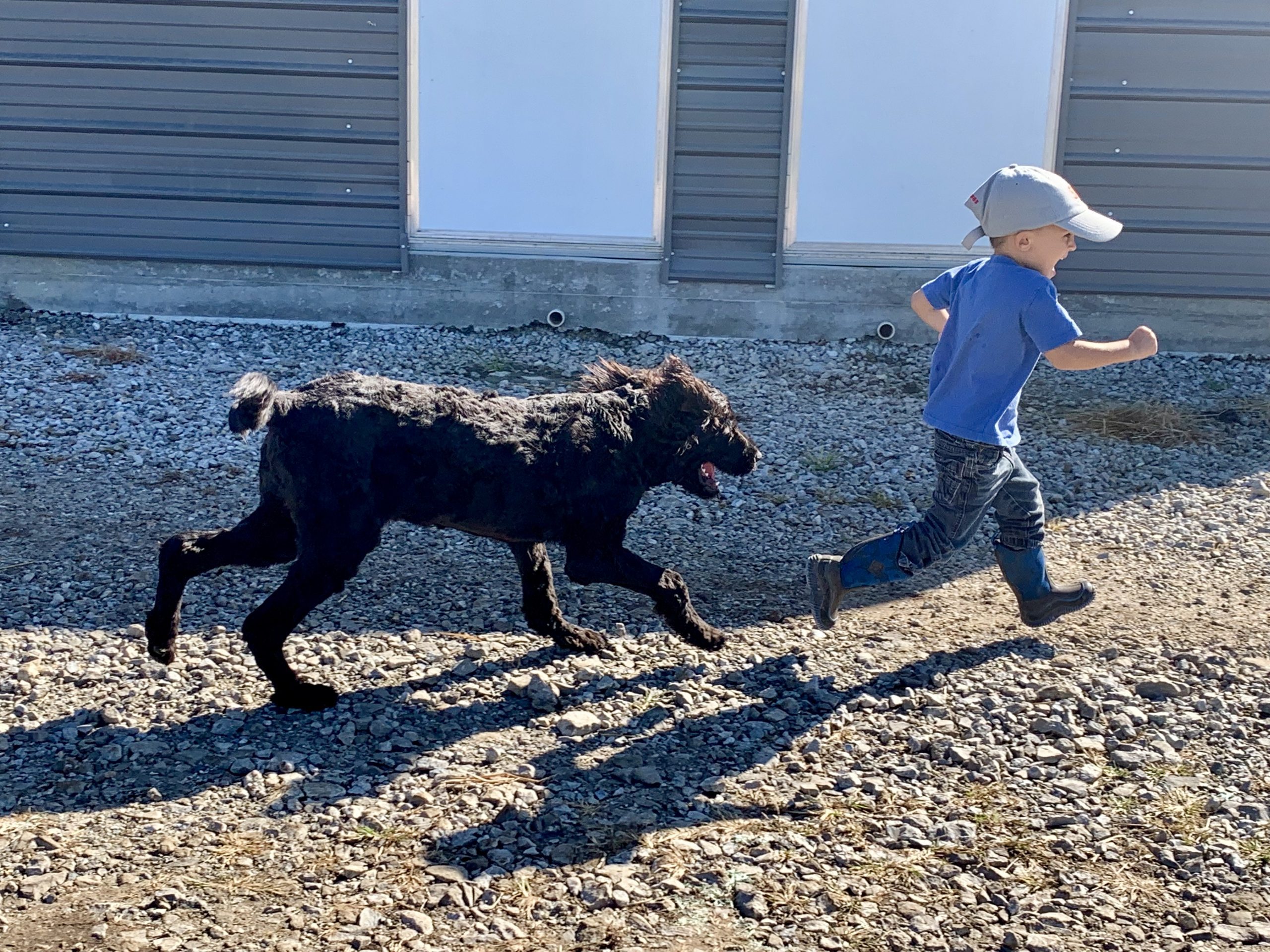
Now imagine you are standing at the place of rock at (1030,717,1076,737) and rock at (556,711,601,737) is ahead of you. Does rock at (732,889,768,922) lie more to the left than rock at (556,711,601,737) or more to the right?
left

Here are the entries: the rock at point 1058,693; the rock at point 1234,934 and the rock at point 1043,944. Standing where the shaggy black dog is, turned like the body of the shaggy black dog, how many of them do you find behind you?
0

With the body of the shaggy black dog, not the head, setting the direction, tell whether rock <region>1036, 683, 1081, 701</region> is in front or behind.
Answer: in front

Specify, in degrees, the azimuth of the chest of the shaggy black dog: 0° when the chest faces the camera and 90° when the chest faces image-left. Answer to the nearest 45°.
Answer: approximately 270°

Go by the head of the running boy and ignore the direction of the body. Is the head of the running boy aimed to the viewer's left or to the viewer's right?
to the viewer's right

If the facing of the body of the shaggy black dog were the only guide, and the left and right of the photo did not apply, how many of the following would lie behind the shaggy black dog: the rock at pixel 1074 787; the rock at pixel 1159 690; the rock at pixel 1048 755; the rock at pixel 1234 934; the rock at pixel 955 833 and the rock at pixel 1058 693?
0

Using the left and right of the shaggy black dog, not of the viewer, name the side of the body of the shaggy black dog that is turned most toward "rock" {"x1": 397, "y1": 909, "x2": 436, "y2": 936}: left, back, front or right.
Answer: right

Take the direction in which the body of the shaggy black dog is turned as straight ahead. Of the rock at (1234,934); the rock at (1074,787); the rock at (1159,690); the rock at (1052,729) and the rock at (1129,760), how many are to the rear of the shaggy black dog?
0

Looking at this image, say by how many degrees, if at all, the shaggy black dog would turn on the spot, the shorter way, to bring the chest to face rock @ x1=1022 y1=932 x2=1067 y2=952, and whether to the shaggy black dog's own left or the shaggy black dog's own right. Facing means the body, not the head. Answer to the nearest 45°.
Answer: approximately 45° to the shaggy black dog's own right

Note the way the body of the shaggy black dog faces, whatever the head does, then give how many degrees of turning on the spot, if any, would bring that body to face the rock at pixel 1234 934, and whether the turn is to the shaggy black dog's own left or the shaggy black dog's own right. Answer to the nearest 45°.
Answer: approximately 45° to the shaggy black dog's own right

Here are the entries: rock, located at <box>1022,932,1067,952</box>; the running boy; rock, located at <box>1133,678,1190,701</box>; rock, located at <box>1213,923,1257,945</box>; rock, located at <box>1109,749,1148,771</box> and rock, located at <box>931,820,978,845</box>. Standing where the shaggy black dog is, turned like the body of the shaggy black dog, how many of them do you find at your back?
0

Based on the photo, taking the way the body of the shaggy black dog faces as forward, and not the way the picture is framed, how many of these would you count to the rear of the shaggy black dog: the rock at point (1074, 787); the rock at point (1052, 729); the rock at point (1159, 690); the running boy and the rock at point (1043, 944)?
0

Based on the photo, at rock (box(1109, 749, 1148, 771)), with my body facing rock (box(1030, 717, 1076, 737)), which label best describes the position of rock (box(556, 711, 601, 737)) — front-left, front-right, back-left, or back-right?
front-left

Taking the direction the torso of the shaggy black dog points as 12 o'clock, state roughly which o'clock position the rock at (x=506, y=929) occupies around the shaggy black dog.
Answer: The rock is roughly at 3 o'clock from the shaggy black dog.

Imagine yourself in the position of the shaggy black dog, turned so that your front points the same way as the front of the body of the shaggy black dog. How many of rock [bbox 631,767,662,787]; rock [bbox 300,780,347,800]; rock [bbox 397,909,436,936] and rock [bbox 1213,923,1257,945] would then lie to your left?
0
